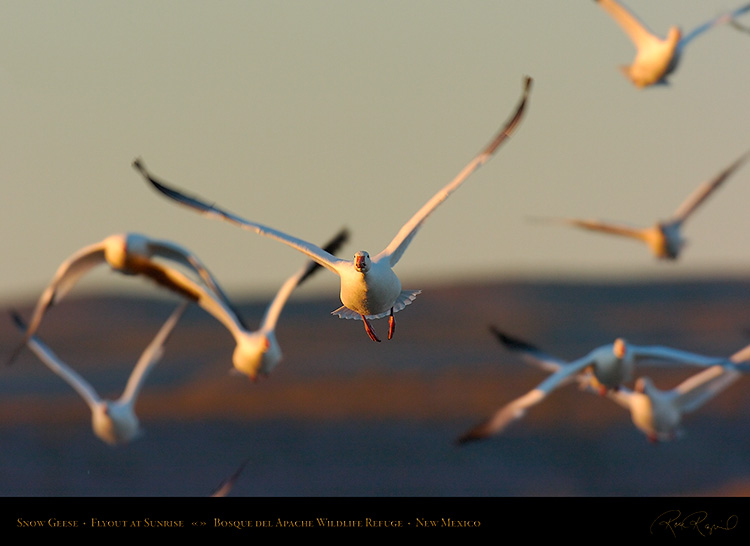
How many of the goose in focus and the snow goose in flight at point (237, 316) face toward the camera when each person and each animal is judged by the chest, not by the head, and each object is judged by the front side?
2

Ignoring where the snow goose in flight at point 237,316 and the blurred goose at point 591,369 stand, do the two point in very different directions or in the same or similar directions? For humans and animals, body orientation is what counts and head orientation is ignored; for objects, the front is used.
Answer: same or similar directions

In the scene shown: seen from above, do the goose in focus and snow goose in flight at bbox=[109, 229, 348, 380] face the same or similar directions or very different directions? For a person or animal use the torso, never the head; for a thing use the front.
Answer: same or similar directions

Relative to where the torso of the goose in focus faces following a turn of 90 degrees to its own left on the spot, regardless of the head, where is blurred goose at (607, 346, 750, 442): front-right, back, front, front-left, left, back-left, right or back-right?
front-left

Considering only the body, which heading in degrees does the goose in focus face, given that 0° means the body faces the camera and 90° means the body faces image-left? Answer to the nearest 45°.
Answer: approximately 0°

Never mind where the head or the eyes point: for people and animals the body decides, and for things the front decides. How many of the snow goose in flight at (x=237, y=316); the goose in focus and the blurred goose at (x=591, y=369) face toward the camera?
3

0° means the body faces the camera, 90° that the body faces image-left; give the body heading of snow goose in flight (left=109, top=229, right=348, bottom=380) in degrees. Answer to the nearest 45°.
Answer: approximately 0°

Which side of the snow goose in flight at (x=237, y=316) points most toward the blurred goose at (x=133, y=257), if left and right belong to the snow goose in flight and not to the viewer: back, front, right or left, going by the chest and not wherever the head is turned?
right

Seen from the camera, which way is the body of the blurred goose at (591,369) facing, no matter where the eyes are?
toward the camera

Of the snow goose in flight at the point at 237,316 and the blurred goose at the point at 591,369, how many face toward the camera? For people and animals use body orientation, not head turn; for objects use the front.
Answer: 2
